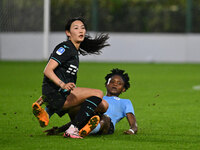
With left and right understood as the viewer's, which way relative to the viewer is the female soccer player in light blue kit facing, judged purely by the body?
facing the viewer and to the left of the viewer

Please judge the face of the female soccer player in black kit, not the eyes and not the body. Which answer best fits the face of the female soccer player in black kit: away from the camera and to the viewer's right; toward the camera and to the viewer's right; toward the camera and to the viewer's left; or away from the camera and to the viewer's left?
toward the camera and to the viewer's right

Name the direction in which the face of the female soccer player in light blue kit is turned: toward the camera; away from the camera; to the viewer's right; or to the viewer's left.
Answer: toward the camera
